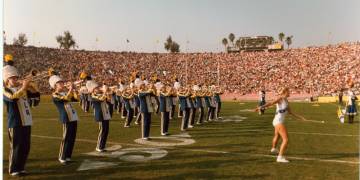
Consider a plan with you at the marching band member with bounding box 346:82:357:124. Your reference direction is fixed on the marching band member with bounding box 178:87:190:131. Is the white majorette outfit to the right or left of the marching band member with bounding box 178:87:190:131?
left

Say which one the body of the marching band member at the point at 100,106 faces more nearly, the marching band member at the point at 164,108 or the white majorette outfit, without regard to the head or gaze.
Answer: the white majorette outfit

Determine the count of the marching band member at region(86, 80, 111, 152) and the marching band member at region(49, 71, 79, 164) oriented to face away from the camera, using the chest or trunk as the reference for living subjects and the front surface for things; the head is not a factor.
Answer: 0

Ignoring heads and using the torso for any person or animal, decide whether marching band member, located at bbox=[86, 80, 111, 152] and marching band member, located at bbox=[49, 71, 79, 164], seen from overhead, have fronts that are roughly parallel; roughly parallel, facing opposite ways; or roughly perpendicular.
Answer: roughly parallel

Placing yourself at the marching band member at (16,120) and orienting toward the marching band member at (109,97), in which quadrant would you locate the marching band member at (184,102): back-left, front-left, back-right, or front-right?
front-right
